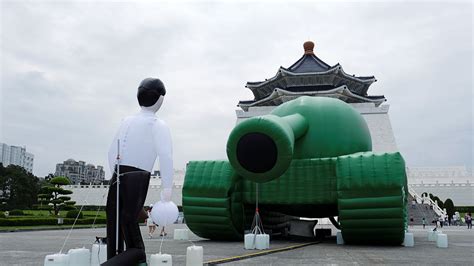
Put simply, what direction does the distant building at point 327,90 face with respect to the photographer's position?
facing the viewer

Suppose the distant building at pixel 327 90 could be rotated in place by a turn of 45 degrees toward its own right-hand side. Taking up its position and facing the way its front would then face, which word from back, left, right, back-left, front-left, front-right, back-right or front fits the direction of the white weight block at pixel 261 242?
front-left

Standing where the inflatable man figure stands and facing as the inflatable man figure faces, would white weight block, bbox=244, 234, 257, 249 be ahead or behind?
ahead

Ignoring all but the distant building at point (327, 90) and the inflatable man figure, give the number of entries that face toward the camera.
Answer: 1

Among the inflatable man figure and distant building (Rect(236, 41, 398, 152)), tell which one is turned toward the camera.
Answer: the distant building

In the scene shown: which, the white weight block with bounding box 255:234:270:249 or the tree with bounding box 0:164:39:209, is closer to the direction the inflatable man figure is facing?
the white weight block

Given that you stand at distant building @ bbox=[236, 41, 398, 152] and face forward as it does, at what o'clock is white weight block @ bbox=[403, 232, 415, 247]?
The white weight block is roughly at 12 o'clock from the distant building.

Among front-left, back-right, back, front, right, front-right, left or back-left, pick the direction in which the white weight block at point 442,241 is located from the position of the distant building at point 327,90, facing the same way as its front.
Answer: front

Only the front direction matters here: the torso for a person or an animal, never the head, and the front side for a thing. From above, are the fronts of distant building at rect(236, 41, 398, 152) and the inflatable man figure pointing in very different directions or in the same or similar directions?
very different directions

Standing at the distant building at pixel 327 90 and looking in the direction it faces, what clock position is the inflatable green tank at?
The inflatable green tank is roughly at 12 o'clock from the distant building.

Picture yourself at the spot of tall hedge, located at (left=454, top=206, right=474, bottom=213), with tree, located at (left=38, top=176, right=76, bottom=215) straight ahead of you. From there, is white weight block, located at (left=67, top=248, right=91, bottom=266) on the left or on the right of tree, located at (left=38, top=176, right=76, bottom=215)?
left

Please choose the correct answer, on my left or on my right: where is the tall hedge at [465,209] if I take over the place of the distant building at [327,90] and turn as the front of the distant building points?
on my left

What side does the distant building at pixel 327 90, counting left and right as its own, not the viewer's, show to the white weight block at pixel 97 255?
front

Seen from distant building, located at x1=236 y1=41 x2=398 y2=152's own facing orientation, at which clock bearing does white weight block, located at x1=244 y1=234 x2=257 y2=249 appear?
The white weight block is roughly at 12 o'clock from the distant building.

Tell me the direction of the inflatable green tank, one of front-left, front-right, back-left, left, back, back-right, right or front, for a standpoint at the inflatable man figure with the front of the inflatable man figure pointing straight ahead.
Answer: front

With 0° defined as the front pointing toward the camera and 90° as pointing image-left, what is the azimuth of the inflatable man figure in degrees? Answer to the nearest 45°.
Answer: approximately 225°
